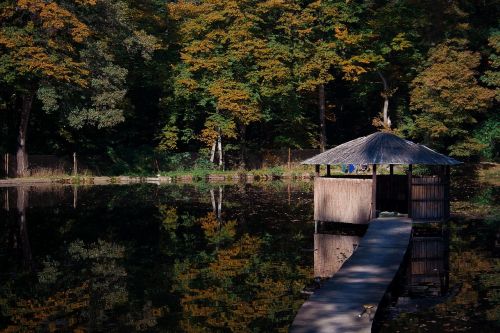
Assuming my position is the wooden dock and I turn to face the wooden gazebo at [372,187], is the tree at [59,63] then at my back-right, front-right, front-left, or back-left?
front-left

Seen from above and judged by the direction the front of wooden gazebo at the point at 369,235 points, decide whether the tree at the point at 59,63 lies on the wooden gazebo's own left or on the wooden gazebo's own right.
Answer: on the wooden gazebo's own right

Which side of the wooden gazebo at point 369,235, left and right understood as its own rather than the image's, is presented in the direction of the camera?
front

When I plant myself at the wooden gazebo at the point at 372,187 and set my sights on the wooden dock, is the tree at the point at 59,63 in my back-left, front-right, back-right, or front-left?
back-right
